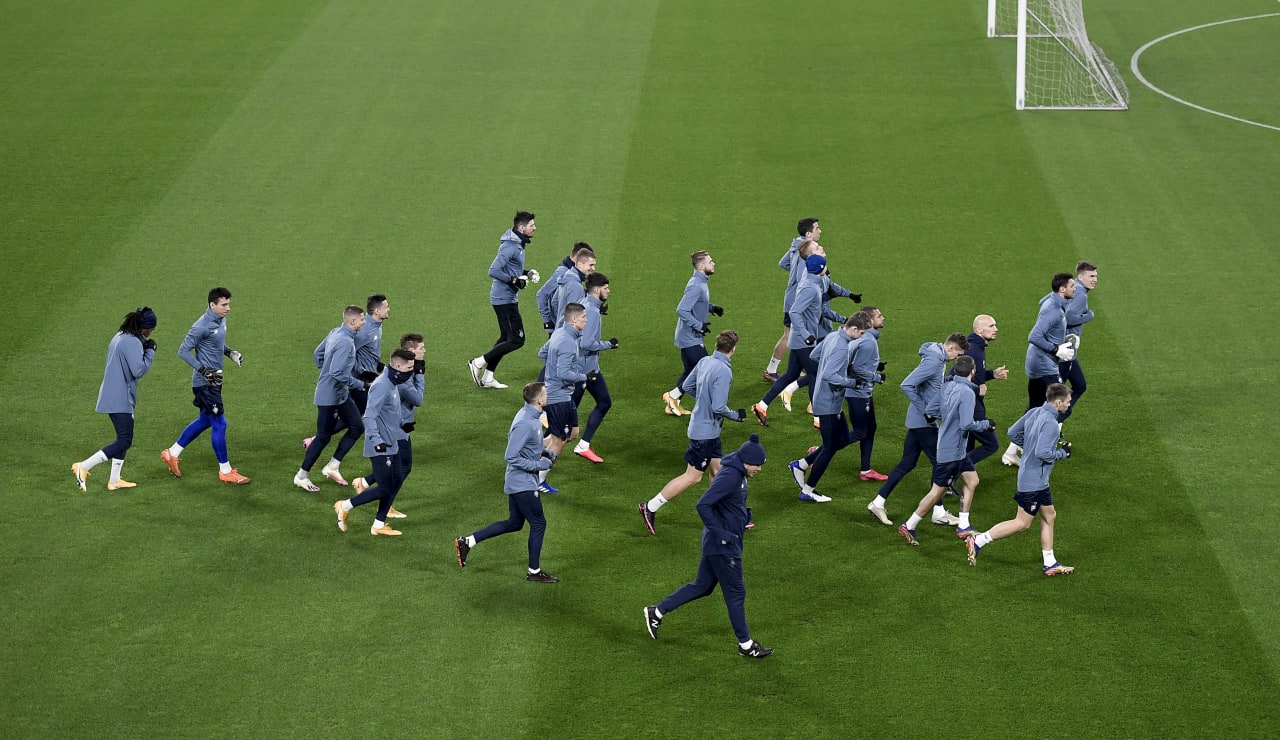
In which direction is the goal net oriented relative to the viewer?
to the viewer's left
